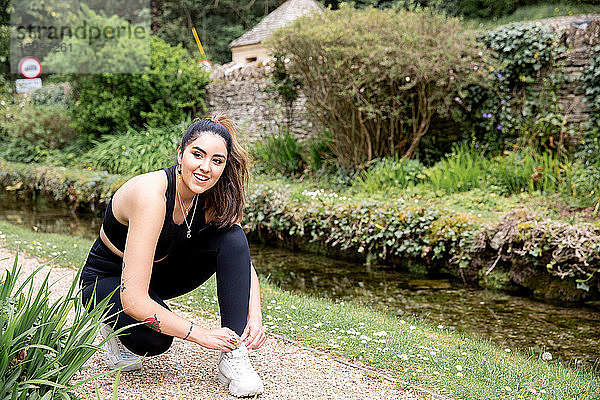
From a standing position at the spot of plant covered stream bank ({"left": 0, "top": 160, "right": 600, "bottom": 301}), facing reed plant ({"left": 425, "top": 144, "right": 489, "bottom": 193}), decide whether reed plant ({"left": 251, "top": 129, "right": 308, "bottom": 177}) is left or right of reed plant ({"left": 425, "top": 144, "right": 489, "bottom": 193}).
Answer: left

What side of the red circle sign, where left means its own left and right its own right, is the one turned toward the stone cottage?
left

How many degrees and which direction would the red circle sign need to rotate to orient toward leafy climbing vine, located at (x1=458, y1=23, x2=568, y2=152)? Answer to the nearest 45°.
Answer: approximately 45° to its left

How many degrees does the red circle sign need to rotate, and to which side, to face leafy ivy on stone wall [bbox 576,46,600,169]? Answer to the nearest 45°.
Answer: approximately 45° to its left

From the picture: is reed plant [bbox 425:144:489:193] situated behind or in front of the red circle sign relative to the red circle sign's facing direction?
in front

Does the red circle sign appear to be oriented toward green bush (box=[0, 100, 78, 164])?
yes

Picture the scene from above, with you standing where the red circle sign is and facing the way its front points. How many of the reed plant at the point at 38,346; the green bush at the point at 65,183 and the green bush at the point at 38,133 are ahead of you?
3

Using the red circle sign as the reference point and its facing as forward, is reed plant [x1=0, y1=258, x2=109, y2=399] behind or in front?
in front

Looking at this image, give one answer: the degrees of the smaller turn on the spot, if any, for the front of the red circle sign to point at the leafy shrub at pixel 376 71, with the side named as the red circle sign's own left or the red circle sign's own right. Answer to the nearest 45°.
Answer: approximately 45° to the red circle sign's own left

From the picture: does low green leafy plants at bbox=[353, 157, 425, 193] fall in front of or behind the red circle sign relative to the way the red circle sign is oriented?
in front

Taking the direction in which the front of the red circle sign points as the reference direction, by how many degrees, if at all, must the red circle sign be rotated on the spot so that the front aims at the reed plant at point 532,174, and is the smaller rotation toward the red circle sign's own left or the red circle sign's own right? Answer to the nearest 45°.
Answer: approximately 45° to the red circle sign's own left

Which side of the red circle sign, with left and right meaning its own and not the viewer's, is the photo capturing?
front
